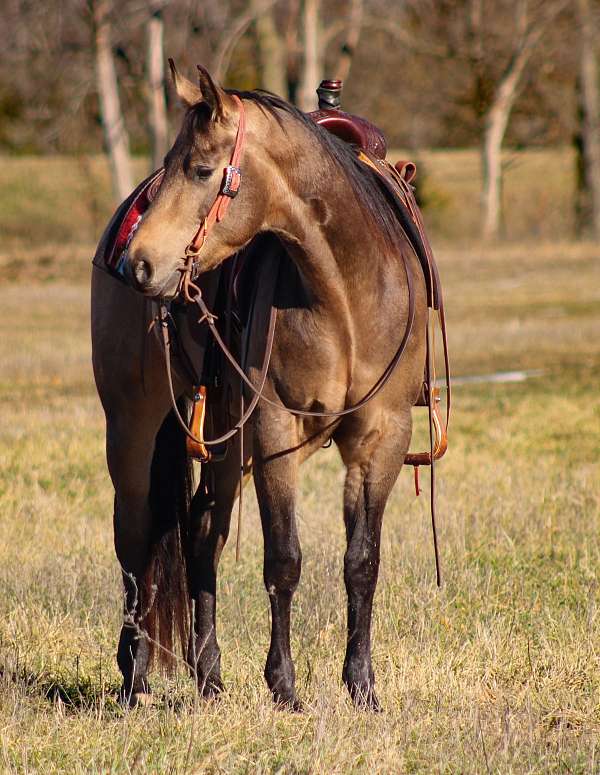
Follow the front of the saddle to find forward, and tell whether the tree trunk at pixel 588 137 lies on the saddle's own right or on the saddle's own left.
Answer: on the saddle's own left

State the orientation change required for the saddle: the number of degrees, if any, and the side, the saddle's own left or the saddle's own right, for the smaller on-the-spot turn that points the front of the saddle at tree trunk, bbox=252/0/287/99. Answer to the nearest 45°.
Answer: approximately 135° to the saddle's own left

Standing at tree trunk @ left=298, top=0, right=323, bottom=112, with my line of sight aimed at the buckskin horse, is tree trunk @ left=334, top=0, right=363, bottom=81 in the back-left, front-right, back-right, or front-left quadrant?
back-left

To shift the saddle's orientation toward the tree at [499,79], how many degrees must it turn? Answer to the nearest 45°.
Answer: approximately 135° to its left

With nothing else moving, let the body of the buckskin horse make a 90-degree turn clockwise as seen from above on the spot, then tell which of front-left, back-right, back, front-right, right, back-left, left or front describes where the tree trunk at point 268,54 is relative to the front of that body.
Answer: back-right

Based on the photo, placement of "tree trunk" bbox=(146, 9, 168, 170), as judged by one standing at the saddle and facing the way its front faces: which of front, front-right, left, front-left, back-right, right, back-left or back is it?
back-left

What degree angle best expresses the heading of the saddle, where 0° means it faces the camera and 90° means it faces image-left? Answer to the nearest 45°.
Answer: approximately 315°

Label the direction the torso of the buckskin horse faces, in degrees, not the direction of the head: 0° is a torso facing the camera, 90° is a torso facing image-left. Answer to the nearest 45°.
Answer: approximately 315°

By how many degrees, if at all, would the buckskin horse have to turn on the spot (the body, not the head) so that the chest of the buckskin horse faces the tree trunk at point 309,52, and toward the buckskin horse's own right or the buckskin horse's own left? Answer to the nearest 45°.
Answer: approximately 135° to the buckskin horse's own left

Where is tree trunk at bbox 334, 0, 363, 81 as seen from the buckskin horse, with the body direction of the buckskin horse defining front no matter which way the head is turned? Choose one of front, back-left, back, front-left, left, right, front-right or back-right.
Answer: back-left

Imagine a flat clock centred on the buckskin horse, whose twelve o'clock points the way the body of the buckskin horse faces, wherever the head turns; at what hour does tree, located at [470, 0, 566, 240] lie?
The tree is roughly at 8 o'clock from the buckskin horse.

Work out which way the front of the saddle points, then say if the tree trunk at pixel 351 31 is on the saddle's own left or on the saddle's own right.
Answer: on the saddle's own left
